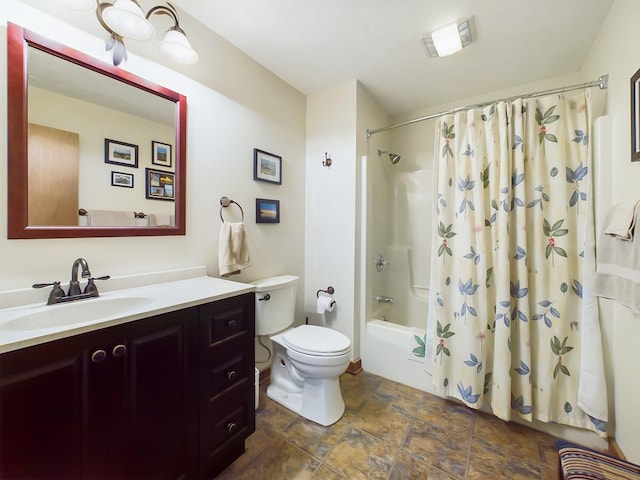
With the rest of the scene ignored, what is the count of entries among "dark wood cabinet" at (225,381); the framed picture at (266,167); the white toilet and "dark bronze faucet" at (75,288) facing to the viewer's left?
0

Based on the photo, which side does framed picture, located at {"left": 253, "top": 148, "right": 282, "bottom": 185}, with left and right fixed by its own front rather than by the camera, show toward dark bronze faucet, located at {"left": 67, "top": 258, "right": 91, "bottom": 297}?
right

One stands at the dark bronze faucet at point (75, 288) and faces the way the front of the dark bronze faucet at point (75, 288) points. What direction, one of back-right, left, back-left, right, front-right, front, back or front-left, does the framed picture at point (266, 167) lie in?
front-left

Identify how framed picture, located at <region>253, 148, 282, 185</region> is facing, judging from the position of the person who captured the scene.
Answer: facing the viewer and to the right of the viewer

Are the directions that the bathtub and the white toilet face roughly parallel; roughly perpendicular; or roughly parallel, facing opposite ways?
roughly perpendicular

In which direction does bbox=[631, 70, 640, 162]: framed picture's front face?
to the viewer's left

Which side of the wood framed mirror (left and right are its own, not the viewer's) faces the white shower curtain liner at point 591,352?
front

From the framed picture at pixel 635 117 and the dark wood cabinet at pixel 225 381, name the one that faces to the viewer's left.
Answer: the framed picture

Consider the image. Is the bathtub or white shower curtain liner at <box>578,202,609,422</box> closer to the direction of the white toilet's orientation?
the white shower curtain liner

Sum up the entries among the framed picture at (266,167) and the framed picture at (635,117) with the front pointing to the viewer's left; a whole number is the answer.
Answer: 1

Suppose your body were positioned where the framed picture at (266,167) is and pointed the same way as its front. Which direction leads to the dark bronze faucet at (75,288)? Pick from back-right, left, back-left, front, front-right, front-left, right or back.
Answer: right

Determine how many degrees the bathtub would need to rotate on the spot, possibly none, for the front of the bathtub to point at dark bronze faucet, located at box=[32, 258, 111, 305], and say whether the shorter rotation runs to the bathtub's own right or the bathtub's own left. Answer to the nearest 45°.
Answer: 0° — it already faces it

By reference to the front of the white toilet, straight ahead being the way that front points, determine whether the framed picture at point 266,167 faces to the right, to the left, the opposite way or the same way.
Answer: the same way

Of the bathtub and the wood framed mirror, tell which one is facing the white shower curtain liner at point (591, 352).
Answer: the wood framed mirror
